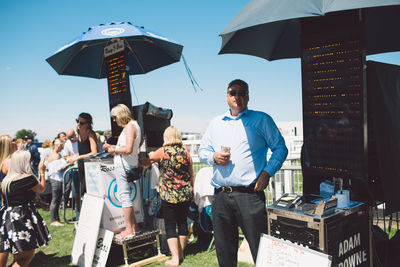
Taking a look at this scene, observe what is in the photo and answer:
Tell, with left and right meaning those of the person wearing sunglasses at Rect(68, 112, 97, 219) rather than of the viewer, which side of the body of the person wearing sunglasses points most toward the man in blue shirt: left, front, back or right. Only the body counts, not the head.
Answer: left

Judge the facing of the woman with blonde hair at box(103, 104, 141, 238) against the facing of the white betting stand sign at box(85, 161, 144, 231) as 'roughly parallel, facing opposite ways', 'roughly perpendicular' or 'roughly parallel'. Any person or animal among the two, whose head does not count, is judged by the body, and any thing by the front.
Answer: roughly perpendicular

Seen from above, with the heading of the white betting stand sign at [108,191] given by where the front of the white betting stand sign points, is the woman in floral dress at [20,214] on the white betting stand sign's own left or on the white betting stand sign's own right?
on the white betting stand sign's own right

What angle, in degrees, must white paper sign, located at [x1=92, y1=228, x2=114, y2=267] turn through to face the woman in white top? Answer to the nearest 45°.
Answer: approximately 180°
